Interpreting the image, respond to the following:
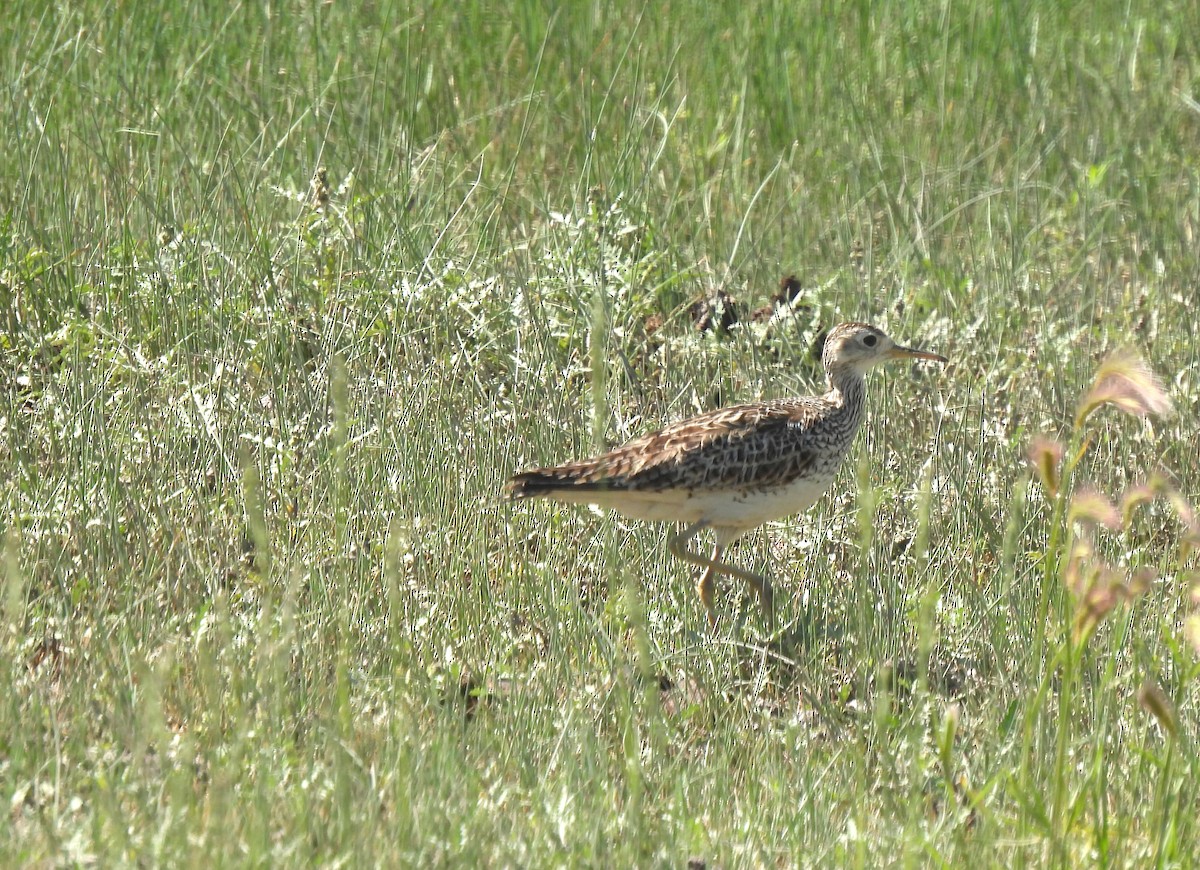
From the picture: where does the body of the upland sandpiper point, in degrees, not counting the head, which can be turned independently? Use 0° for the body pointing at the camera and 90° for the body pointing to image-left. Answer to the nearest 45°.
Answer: approximately 270°
